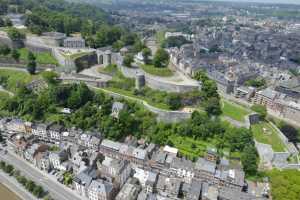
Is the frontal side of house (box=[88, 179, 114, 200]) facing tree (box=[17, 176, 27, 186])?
no

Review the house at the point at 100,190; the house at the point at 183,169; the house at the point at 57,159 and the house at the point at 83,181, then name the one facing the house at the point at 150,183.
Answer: the house at the point at 183,169

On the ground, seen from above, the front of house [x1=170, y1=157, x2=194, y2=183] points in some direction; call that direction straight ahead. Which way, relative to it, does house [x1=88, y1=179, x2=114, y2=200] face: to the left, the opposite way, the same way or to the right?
the same way

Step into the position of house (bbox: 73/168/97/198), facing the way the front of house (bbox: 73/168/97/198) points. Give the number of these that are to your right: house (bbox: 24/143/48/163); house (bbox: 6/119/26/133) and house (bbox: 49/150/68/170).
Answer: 3

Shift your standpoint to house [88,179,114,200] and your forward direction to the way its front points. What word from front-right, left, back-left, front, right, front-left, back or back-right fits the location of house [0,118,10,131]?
right

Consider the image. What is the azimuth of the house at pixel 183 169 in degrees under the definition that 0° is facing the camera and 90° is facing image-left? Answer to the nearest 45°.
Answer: approximately 45°

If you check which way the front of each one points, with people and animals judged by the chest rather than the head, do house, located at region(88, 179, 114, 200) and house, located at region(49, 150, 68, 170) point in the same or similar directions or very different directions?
same or similar directions

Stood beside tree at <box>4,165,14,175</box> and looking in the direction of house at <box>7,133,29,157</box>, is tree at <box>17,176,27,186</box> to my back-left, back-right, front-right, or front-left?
back-right

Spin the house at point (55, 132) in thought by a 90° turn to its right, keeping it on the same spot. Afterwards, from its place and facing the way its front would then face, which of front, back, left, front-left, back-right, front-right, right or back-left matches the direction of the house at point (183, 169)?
back

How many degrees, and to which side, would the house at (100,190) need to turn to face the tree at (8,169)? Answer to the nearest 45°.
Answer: approximately 90° to its right

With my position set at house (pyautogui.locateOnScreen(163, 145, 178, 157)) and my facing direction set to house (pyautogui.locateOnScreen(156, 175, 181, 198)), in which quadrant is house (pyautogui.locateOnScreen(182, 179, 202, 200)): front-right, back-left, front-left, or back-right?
front-left

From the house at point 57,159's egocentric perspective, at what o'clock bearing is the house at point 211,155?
the house at point 211,155 is roughly at 8 o'clock from the house at point 57,159.

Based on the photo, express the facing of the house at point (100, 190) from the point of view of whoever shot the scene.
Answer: facing the viewer and to the left of the viewer

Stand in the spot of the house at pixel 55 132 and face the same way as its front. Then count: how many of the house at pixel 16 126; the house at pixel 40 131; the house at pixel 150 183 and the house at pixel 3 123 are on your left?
1

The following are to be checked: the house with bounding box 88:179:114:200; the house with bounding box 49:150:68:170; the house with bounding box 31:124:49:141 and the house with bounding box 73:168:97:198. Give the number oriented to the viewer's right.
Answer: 0

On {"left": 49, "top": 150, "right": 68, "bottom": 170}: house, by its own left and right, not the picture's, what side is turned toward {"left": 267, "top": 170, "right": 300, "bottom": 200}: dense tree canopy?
left

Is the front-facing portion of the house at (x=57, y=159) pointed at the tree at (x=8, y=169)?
no

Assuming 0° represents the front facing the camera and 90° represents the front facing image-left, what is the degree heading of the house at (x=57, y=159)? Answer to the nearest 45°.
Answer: approximately 45°
